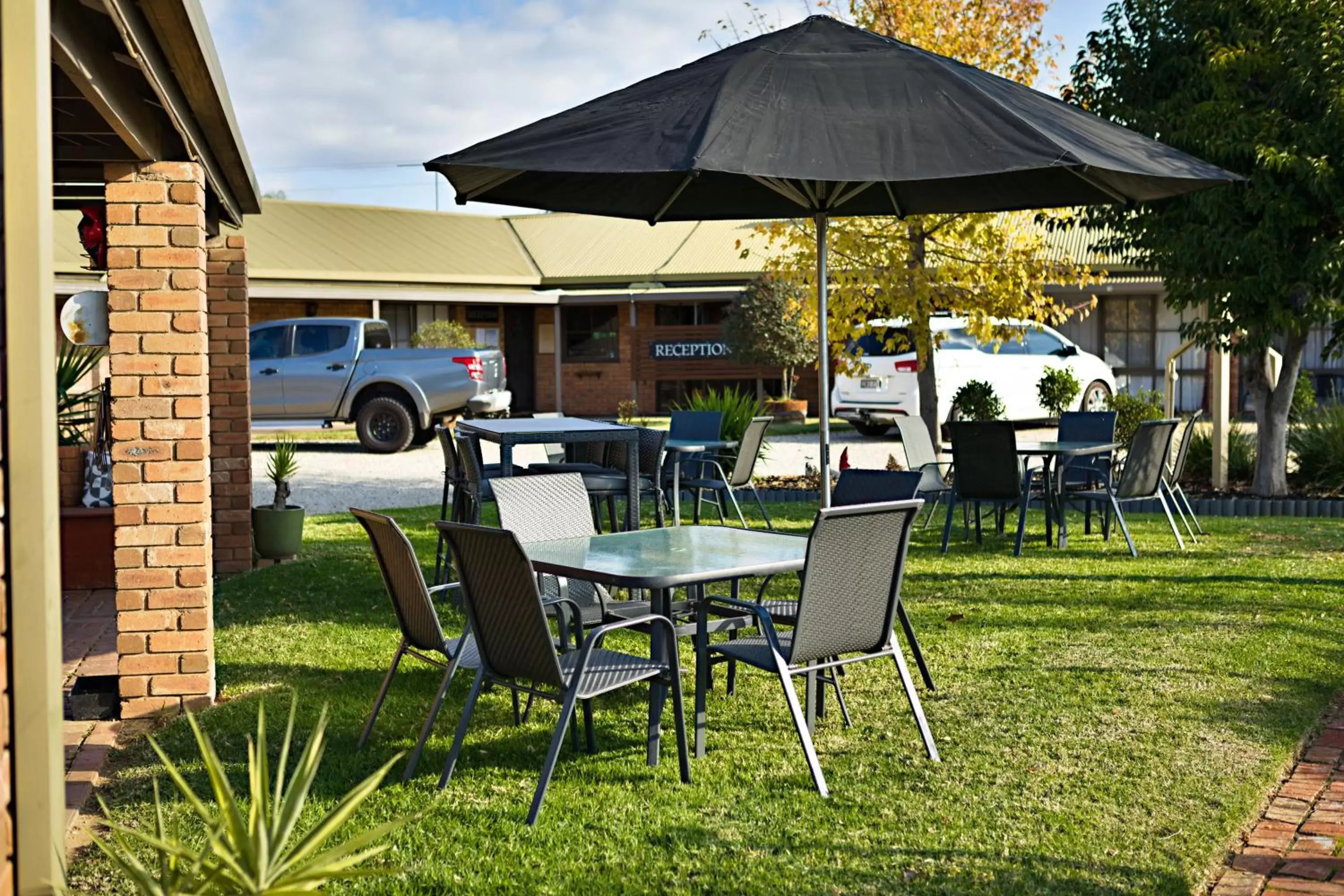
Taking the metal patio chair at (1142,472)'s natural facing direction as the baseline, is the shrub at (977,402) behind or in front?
in front

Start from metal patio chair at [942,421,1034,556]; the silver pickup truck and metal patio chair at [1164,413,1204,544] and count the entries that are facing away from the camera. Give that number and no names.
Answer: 1

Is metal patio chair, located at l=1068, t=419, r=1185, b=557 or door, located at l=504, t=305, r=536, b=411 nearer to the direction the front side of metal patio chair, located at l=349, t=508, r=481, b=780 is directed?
the metal patio chair

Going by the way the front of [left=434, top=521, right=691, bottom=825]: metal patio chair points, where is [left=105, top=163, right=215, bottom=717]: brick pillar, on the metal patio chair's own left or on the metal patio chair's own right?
on the metal patio chair's own left

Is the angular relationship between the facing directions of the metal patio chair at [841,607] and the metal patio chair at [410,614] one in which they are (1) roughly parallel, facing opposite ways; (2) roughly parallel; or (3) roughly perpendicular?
roughly perpendicular

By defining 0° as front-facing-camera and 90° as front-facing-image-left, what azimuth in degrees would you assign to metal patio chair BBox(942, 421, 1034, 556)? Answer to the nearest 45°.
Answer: approximately 180°

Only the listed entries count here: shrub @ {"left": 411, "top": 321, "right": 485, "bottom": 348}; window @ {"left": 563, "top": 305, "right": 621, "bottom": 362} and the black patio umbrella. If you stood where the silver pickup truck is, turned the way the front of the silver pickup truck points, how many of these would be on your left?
1

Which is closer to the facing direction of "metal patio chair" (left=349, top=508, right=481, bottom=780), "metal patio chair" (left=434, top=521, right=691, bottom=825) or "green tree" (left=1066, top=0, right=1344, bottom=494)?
the green tree

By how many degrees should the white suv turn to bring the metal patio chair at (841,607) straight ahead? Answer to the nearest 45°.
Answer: approximately 135° to its right

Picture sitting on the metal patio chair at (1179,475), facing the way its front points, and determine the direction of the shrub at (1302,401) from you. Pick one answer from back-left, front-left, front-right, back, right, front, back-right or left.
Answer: right

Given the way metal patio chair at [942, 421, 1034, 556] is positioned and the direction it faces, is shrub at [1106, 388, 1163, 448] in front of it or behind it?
in front

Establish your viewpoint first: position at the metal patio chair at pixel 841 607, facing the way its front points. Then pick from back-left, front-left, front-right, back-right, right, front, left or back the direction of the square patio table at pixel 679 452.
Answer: front-right

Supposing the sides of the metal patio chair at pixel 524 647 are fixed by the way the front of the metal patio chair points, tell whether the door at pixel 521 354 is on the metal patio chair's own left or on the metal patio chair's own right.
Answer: on the metal patio chair's own left

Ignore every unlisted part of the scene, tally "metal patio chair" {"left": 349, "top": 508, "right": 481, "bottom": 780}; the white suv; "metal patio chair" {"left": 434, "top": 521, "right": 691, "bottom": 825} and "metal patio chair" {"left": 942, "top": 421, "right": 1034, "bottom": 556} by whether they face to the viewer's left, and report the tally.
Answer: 0

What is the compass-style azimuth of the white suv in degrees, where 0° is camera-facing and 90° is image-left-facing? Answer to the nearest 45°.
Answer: approximately 225°

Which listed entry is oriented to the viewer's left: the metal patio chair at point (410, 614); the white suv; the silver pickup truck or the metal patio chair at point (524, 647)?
the silver pickup truck
